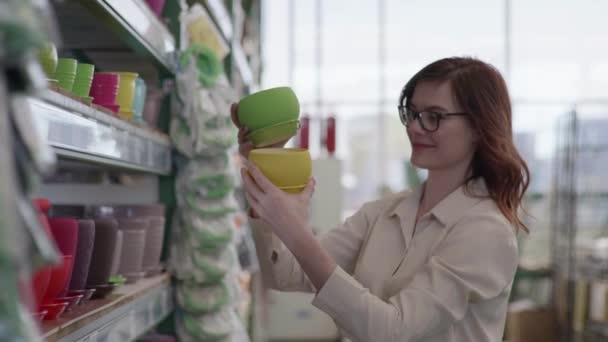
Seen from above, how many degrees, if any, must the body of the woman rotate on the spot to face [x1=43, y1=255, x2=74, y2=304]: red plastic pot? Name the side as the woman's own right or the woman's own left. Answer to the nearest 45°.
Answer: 0° — they already face it

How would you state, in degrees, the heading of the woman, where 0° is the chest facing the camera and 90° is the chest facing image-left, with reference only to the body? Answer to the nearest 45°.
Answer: approximately 45°
